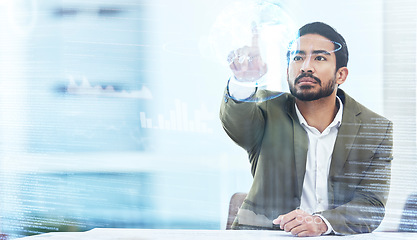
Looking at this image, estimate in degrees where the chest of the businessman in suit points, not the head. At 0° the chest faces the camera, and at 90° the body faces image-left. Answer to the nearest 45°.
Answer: approximately 0°
